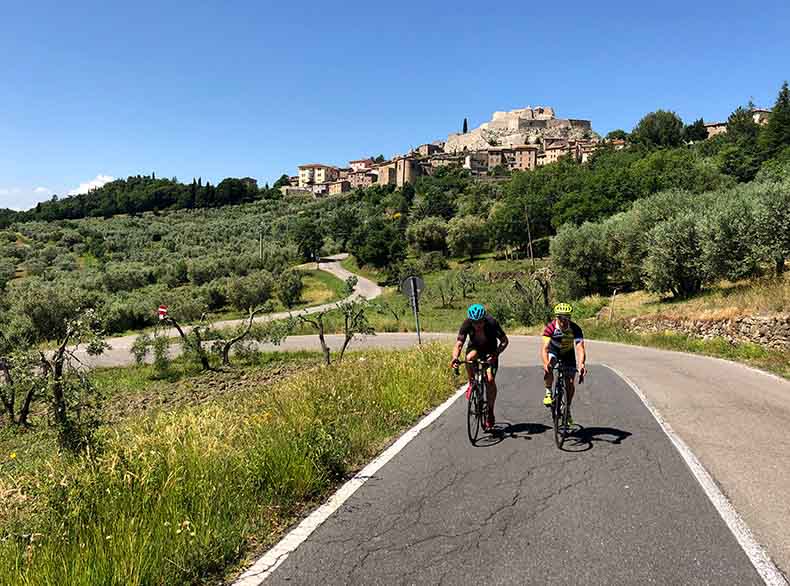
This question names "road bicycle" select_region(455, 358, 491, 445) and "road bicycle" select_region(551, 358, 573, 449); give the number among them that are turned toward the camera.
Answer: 2

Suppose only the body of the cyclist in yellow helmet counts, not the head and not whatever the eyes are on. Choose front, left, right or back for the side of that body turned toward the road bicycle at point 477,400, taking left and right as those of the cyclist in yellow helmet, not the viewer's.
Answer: right

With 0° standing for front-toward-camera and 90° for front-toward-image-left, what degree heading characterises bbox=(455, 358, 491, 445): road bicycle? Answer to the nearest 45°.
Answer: approximately 0°

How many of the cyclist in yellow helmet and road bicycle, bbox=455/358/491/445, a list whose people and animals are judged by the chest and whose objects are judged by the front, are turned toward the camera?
2

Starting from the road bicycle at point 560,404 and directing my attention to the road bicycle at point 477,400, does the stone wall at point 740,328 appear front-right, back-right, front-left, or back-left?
back-right

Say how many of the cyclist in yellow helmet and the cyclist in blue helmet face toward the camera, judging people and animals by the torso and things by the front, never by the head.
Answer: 2

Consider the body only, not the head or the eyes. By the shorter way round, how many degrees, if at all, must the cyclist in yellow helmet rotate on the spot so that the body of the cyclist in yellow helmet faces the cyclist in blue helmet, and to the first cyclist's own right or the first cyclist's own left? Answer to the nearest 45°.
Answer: approximately 90° to the first cyclist's own right
